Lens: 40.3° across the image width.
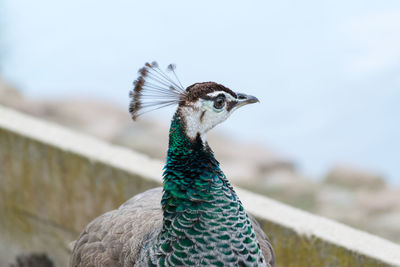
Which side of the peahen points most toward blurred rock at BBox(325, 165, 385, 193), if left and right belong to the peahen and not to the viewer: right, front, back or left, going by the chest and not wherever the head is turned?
left

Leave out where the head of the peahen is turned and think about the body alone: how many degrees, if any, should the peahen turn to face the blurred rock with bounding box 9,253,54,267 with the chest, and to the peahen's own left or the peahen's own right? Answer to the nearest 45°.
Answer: approximately 180°

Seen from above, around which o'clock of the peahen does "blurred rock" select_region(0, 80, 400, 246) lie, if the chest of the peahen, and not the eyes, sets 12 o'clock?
The blurred rock is roughly at 8 o'clock from the peahen.

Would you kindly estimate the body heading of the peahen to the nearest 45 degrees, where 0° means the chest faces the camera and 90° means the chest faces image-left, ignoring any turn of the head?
approximately 315°
